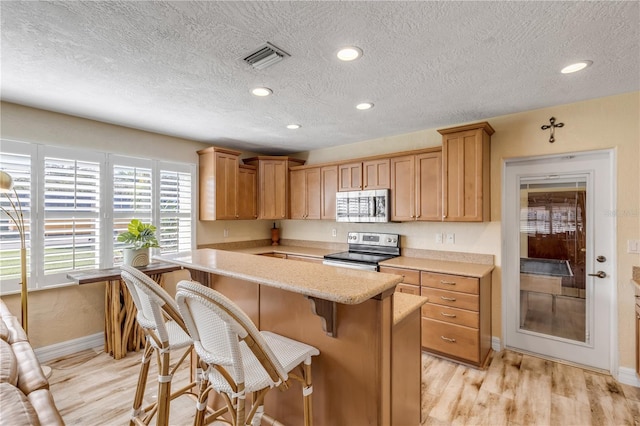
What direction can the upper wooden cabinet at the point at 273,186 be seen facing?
toward the camera

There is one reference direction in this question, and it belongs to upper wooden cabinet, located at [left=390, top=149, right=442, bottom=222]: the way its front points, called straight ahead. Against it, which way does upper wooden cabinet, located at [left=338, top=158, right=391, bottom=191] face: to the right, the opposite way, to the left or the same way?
the same way

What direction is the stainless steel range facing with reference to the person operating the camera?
facing the viewer and to the left of the viewer

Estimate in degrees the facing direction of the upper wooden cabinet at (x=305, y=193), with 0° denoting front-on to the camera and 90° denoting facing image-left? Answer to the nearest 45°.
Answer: approximately 45°

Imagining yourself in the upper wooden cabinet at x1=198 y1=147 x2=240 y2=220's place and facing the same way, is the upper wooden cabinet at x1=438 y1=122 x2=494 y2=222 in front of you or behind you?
in front

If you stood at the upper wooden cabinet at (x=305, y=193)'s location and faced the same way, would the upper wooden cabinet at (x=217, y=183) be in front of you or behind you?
in front

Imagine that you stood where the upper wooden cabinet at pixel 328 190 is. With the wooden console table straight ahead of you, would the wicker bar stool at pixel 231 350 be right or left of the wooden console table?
left

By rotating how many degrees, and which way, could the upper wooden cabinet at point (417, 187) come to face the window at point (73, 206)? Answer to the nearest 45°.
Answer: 0° — it already faces it

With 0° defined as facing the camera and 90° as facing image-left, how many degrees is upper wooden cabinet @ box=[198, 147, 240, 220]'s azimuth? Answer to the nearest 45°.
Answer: approximately 315°

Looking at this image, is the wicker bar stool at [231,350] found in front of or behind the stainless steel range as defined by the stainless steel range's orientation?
in front

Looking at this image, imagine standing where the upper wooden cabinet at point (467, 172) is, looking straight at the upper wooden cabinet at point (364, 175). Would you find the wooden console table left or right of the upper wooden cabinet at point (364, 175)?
left

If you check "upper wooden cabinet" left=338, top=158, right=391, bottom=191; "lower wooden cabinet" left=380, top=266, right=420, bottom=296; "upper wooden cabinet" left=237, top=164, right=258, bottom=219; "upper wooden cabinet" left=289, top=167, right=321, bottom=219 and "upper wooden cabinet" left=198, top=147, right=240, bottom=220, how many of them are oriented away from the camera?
0

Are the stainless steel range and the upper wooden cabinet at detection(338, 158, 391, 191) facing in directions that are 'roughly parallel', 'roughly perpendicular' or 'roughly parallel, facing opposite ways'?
roughly parallel

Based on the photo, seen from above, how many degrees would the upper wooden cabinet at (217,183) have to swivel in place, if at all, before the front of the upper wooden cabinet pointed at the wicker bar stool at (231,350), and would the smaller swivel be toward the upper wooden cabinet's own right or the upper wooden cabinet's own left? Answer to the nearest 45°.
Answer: approximately 45° to the upper wooden cabinet's own right

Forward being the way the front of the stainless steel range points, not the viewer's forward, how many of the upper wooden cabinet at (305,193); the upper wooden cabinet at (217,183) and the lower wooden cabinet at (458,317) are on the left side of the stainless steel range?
1
